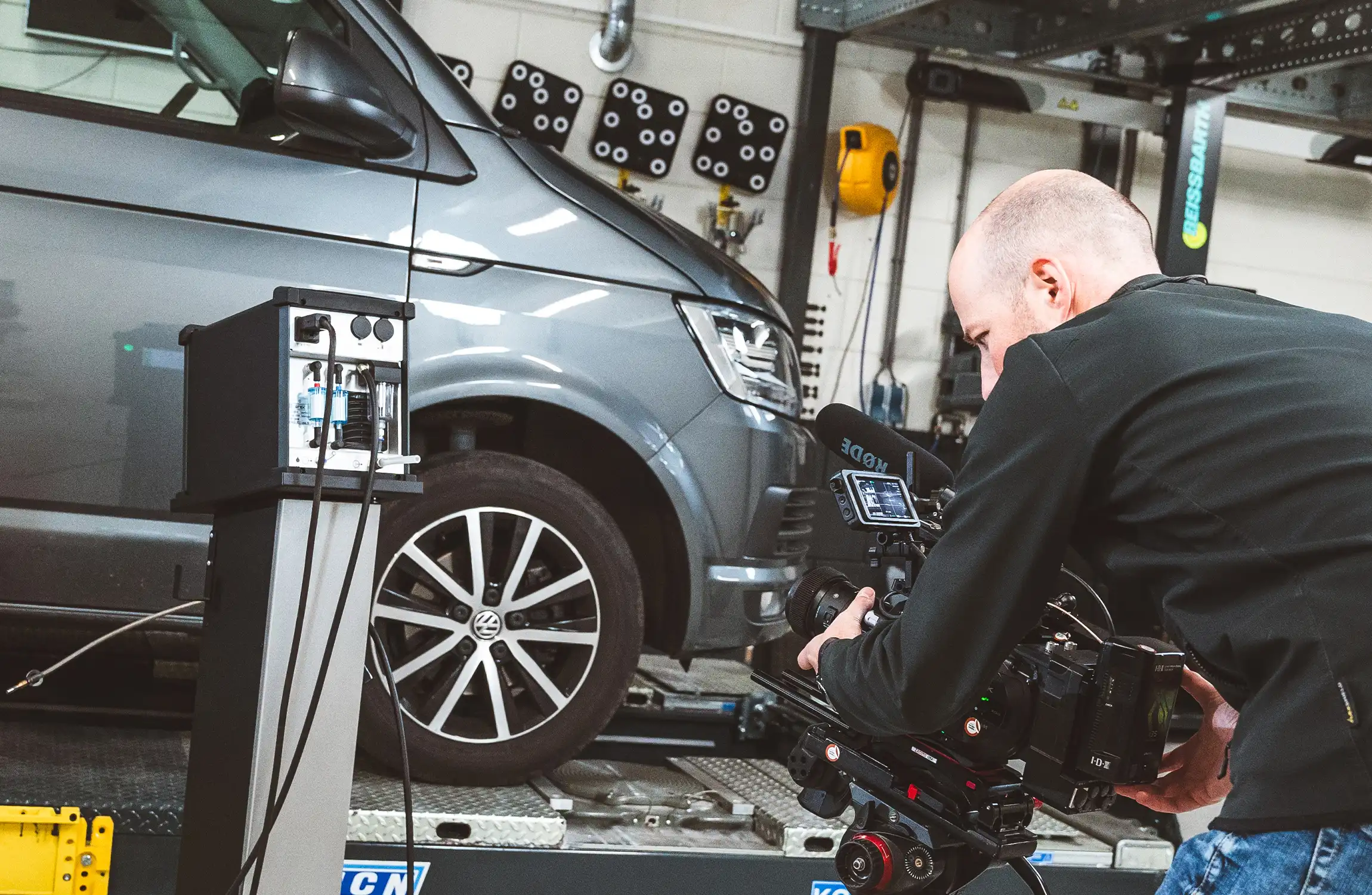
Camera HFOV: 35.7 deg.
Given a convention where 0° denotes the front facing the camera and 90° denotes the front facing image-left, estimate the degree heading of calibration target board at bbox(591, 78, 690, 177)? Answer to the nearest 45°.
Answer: approximately 0°

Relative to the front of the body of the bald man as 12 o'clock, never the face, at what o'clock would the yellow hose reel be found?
The yellow hose reel is roughly at 1 o'clock from the bald man.

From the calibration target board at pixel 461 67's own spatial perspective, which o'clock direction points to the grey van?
The grey van is roughly at 12 o'clock from the calibration target board.

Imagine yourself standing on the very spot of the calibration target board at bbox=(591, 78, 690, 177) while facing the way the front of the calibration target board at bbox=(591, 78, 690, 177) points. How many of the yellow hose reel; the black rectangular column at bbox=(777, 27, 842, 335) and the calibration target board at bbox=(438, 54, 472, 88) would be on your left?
2

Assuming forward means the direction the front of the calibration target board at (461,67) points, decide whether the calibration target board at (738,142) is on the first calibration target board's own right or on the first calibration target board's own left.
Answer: on the first calibration target board's own left

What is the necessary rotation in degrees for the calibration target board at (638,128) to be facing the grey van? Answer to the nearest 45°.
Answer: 0° — it already faces it

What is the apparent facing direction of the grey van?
to the viewer's right

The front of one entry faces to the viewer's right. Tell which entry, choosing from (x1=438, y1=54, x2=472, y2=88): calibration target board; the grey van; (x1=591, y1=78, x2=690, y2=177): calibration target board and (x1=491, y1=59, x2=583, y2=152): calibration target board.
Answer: the grey van

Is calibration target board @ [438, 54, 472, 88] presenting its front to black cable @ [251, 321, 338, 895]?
yes

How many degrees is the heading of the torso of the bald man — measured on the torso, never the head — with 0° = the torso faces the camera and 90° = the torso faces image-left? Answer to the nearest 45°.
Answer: approximately 135°

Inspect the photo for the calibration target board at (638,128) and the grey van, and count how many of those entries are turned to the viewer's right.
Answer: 1

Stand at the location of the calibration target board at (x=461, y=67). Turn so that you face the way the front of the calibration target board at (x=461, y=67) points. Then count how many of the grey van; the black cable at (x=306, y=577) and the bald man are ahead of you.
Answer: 3

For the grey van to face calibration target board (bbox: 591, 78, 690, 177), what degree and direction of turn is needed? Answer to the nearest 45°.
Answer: approximately 90° to its left
